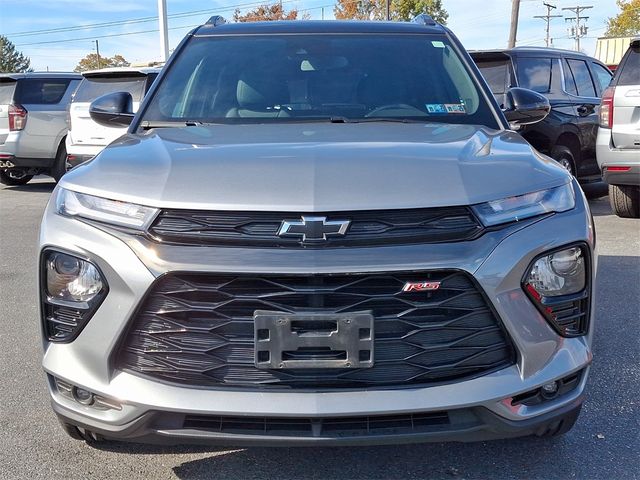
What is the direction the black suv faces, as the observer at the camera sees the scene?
facing away from the viewer and to the right of the viewer

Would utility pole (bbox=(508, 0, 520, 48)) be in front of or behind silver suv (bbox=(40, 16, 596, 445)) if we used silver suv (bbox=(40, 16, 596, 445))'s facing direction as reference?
behind

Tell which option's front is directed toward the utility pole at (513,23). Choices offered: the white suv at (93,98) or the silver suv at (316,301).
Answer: the white suv

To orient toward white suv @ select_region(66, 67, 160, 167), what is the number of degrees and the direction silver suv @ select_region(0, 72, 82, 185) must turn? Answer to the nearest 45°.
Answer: approximately 135° to its right

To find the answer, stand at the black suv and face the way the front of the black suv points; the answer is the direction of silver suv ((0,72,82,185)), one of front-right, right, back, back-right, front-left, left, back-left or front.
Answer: back-left

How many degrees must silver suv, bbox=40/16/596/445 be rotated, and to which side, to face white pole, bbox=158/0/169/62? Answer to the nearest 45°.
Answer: approximately 180°

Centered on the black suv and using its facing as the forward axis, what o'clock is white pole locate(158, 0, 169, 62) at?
The white pole is roughly at 9 o'clock from the black suv.

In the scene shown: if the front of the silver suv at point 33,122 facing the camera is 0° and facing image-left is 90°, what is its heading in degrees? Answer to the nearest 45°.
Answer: approximately 225°

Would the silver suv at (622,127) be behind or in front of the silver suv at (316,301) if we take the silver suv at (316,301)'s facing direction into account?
behind
